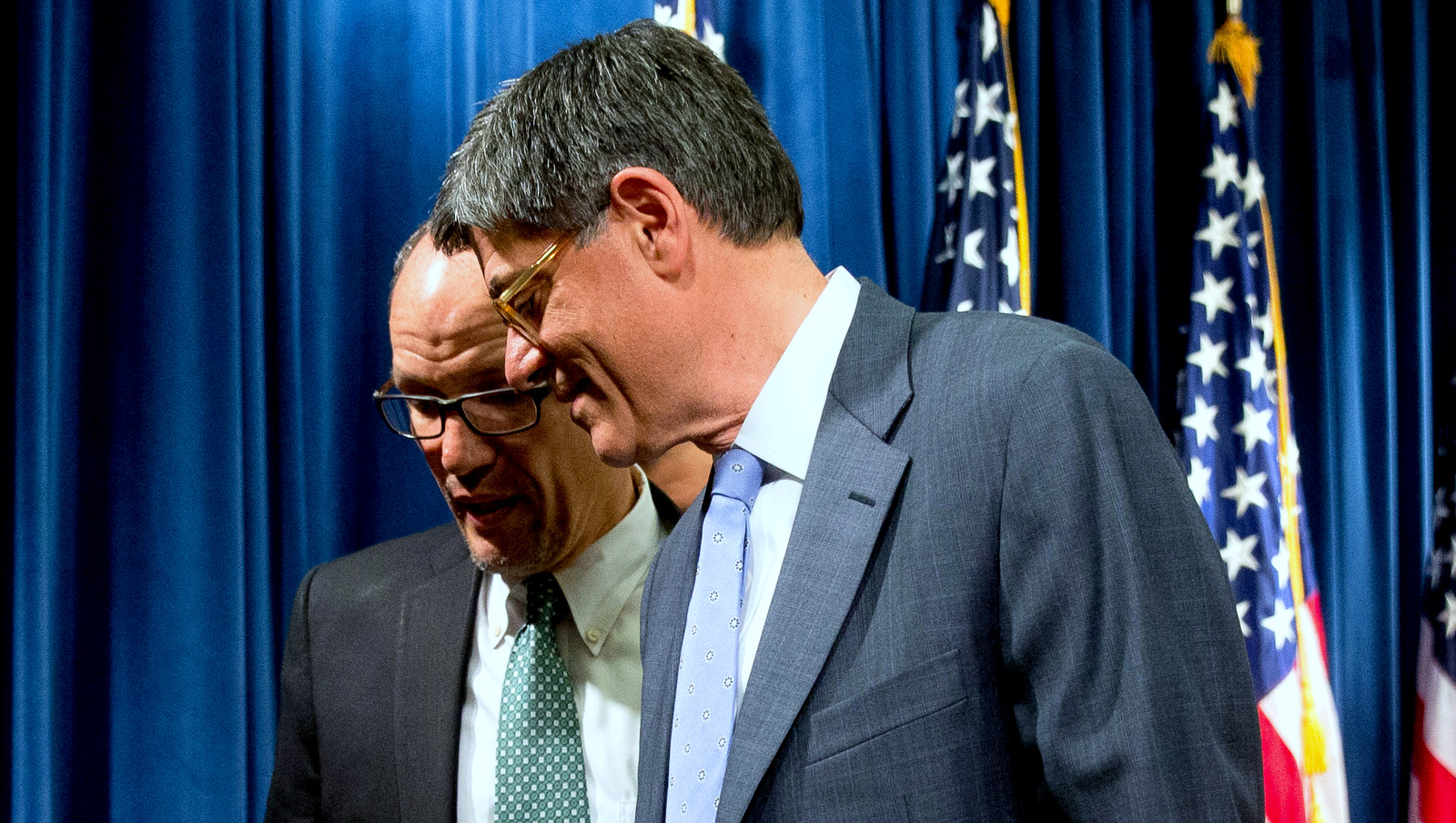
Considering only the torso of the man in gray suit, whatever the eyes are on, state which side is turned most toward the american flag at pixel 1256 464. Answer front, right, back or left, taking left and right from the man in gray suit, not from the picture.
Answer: back

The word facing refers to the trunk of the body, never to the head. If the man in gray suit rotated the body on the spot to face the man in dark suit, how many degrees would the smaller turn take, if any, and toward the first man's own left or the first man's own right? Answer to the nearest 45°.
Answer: approximately 90° to the first man's own right

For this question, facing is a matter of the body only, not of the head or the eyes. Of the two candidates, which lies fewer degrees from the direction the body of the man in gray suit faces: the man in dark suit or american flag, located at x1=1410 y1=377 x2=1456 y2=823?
the man in dark suit

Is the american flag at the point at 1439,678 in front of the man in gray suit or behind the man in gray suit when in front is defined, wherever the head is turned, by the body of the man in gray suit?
behind

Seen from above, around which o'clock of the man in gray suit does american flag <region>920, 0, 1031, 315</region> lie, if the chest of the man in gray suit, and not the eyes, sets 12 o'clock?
The american flag is roughly at 5 o'clock from the man in gray suit.

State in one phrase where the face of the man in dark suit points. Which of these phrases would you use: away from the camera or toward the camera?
toward the camera

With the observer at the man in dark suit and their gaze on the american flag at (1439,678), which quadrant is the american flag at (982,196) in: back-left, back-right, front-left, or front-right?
front-left

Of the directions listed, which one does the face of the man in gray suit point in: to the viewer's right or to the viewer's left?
to the viewer's left

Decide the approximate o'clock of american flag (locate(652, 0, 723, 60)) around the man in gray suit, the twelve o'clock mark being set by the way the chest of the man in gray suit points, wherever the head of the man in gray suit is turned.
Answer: The american flag is roughly at 4 o'clock from the man in gray suit.

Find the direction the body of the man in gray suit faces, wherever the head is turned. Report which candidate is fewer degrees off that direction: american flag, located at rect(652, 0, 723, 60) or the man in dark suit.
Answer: the man in dark suit

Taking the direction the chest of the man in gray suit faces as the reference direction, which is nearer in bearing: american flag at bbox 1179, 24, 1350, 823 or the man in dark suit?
the man in dark suit
